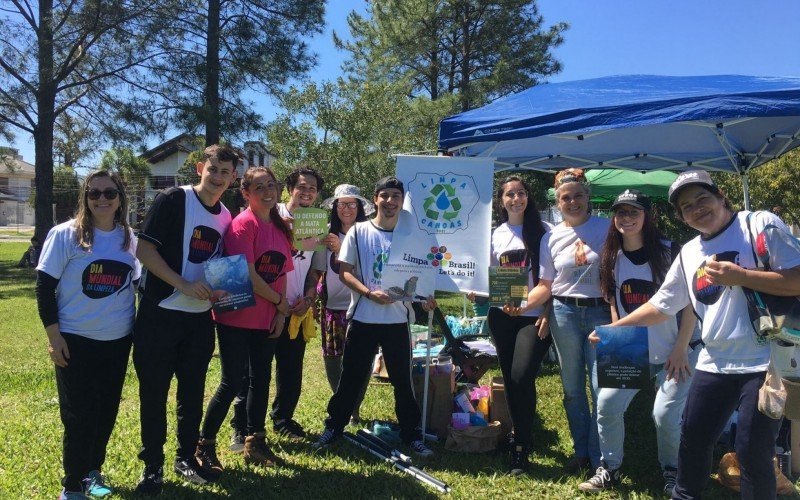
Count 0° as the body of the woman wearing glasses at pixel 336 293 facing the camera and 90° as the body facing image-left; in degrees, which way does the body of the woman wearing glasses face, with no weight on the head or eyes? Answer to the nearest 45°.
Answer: approximately 0°

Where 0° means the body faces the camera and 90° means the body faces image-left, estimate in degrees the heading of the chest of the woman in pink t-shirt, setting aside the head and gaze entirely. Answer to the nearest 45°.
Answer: approximately 315°

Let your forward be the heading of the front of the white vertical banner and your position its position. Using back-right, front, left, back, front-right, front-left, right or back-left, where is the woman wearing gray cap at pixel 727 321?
front-left

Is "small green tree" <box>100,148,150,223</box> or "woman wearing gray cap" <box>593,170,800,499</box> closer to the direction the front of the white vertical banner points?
the woman wearing gray cap

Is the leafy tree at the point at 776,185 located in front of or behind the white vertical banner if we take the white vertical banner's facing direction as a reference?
behind

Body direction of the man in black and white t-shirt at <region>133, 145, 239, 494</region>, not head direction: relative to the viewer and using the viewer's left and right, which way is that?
facing the viewer and to the right of the viewer

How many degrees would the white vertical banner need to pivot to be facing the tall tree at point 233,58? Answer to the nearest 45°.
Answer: approximately 135° to its right

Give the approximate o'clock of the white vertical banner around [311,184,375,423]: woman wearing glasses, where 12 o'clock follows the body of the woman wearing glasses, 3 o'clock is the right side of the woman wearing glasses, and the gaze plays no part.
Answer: The white vertical banner is roughly at 10 o'clock from the woman wearing glasses.

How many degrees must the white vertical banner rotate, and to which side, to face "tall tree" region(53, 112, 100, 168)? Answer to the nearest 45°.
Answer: approximately 135° to its right

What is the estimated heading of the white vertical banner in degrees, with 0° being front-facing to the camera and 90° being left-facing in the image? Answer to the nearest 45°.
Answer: approximately 0°

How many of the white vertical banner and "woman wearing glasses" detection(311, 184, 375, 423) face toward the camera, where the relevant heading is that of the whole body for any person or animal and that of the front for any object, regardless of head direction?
2
